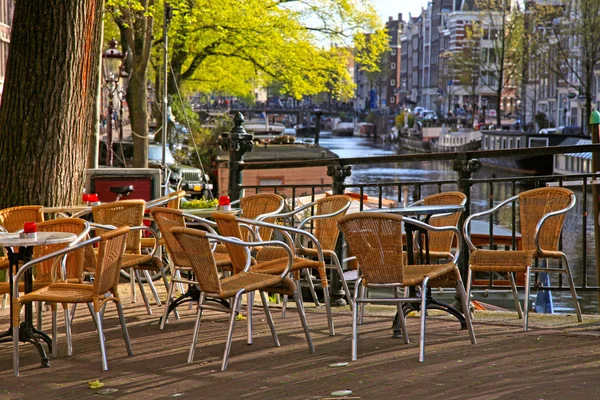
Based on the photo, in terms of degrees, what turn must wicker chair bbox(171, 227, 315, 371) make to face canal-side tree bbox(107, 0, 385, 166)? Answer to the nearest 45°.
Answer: approximately 45° to its left

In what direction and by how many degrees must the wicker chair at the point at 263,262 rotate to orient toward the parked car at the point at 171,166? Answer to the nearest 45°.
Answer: approximately 45° to its left

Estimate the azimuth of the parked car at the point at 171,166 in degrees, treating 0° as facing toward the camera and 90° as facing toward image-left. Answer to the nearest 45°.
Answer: approximately 315°

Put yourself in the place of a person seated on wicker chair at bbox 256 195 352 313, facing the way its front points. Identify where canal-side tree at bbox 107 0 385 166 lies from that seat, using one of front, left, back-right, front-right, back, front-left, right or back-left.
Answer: back-right

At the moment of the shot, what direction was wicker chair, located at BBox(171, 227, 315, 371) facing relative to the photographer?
facing away from the viewer and to the right of the viewer

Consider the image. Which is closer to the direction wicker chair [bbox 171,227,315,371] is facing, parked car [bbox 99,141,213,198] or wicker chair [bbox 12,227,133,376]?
the parked car

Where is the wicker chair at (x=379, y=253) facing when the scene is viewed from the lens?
facing away from the viewer and to the right of the viewer

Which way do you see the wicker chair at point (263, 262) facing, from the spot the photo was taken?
facing away from the viewer and to the right of the viewer

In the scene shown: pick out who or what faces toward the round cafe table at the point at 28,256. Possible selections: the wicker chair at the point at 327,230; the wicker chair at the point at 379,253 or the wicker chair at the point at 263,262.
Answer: the wicker chair at the point at 327,230

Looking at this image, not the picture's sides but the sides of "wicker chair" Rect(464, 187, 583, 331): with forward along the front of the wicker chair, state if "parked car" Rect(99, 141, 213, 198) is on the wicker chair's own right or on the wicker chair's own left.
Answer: on the wicker chair's own right
